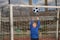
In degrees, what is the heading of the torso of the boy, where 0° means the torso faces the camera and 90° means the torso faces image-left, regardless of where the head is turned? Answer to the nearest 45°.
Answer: approximately 0°
